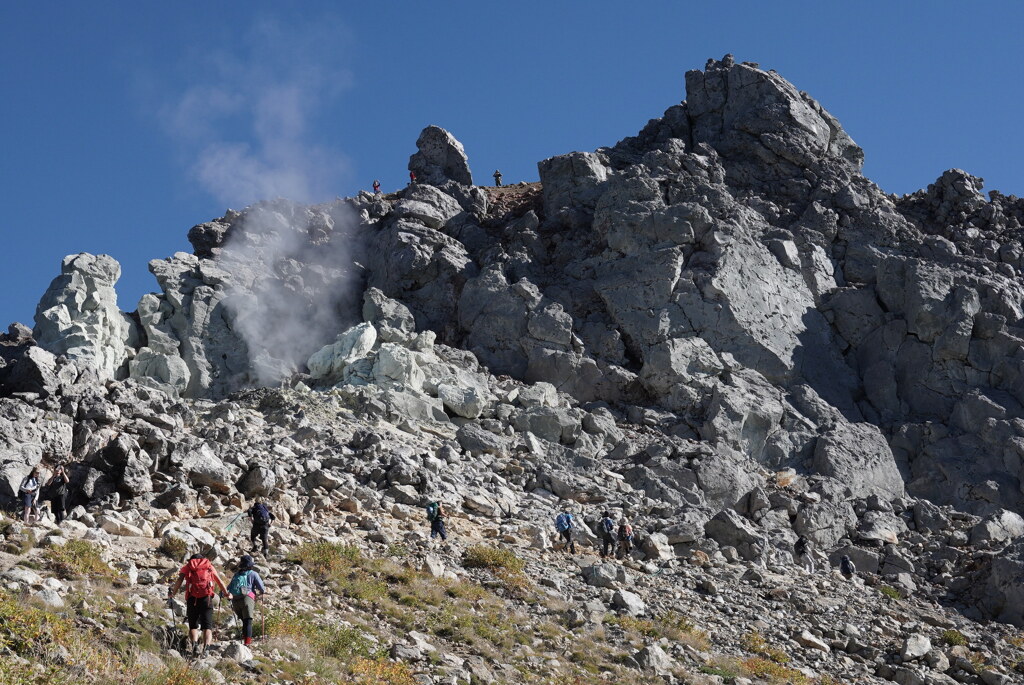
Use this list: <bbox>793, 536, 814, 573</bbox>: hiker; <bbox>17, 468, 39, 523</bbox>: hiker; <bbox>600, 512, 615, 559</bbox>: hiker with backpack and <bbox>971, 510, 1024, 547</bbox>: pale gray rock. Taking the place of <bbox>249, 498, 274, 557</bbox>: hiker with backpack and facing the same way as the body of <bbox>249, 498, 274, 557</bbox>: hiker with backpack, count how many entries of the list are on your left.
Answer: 1

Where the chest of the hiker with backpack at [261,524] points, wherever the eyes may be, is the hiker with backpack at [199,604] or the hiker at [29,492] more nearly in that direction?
the hiker

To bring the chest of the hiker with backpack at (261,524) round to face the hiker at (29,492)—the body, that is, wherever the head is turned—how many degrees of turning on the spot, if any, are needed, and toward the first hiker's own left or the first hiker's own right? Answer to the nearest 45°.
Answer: approximately 90° to the first hiker's own left

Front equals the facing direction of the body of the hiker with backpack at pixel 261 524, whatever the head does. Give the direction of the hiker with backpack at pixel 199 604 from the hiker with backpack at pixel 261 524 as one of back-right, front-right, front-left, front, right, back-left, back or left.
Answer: back

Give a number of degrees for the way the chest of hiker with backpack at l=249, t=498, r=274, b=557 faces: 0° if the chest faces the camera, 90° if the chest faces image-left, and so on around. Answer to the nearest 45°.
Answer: approximately 180°

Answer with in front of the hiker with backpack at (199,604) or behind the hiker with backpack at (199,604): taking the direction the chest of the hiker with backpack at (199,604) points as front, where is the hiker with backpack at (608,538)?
in front

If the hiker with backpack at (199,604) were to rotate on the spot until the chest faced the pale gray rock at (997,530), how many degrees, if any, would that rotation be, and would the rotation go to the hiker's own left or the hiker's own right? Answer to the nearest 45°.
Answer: approximately 45° to the hiker's own right

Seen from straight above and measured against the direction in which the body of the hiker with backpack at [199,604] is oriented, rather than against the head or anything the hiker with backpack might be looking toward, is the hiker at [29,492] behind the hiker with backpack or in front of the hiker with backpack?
in front

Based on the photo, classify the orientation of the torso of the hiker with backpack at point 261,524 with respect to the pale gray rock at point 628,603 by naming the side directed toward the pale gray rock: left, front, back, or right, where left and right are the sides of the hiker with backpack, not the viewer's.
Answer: right

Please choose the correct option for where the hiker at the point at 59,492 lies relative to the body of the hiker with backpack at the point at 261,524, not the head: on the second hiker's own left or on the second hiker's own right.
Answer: on the second hiker's own left

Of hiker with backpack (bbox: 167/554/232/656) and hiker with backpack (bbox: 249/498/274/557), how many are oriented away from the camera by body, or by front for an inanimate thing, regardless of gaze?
2

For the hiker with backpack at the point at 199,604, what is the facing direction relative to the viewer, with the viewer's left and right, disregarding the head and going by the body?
facing away from the viewer

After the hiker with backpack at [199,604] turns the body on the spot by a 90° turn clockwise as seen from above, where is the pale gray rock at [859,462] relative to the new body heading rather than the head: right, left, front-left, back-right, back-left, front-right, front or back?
front-left

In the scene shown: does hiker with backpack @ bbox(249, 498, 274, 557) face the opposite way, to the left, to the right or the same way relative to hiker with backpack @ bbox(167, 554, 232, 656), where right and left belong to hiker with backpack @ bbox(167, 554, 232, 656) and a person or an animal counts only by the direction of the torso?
the same way

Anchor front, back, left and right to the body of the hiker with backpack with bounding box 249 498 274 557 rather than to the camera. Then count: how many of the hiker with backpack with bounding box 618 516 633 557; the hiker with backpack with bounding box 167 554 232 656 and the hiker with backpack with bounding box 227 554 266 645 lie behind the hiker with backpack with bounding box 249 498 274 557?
2

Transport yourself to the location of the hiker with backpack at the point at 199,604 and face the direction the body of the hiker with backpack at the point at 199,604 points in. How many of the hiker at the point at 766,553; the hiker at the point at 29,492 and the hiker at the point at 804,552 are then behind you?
0

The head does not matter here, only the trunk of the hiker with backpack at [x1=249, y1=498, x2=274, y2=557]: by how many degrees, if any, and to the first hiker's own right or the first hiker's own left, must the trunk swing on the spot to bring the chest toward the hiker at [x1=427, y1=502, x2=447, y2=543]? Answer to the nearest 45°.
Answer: approximately 45° to the first hiker's own right
